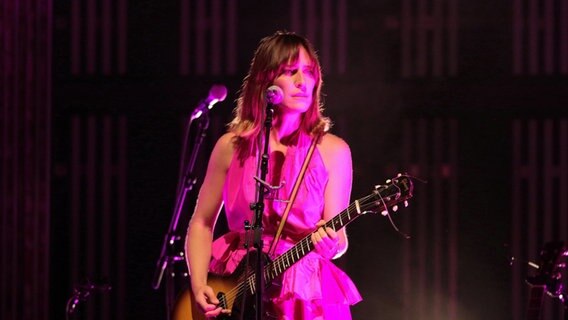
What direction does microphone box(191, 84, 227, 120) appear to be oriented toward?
to the viewer's right

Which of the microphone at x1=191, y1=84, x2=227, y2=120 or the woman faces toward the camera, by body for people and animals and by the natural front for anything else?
the woman

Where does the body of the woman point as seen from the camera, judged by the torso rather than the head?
toward the camera

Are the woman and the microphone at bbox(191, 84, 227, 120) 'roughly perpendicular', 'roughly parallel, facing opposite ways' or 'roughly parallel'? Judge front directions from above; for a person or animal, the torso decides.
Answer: roughly perpendicular

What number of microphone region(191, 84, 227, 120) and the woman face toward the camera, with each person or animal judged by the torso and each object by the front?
1

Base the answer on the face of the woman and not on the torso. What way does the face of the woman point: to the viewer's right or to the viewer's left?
to the viewer's right
